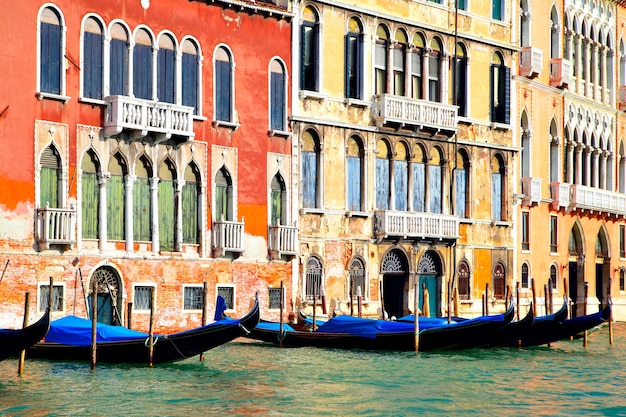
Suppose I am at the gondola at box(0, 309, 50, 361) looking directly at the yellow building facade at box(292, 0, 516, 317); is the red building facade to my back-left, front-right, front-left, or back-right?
front-left
